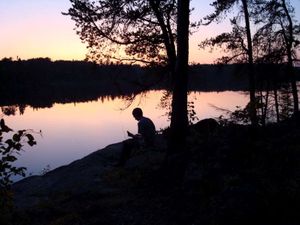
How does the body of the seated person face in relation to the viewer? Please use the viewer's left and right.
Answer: facing to the left of the viewer
